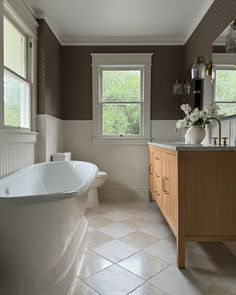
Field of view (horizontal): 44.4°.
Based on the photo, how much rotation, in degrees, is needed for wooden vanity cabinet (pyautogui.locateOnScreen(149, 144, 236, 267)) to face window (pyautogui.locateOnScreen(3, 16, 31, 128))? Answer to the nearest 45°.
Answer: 0° — it already faces it

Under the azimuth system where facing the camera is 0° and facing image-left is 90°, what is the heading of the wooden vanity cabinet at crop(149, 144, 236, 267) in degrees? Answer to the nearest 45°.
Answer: approximately 90°

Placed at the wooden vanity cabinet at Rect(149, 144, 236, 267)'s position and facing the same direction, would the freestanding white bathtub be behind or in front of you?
in front

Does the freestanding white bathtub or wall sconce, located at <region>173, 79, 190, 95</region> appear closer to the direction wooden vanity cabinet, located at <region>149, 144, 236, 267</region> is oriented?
the freestanding white bathtub
